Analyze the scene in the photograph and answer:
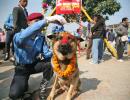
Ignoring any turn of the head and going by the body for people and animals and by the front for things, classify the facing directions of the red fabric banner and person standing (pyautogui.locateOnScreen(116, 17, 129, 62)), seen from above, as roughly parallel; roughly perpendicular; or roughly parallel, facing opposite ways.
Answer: roughly perpendicular

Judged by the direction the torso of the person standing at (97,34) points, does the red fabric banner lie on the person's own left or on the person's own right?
on the person's own right

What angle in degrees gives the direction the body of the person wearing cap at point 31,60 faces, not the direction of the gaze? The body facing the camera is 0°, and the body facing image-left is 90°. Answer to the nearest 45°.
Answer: approximately 315°

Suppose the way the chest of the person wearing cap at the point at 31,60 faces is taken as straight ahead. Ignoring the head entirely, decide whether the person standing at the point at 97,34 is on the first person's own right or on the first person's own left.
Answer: on the first person's own left
